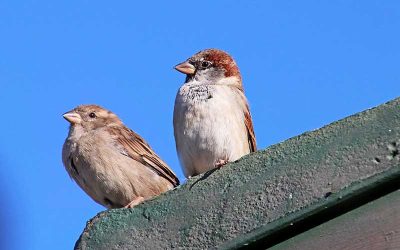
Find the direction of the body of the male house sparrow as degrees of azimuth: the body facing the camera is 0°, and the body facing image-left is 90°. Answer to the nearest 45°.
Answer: approximately 45°

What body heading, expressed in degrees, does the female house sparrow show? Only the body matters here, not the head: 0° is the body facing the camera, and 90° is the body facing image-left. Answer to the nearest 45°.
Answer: approximately 45°

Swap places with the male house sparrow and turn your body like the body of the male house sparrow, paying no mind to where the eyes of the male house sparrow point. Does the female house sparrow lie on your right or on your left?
on your right
